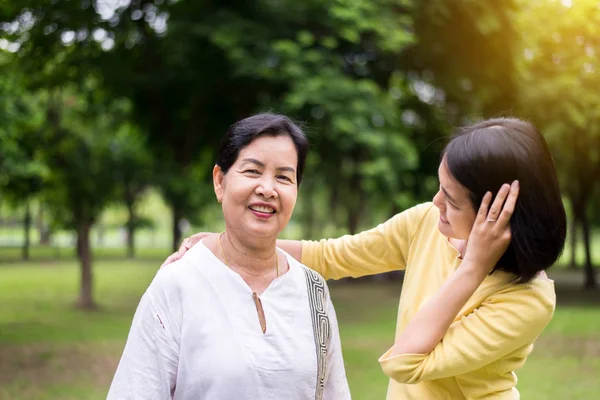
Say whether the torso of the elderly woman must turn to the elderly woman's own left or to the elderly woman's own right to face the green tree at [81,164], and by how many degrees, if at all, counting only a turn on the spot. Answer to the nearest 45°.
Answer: approximately 135° to the elderly woman's own left

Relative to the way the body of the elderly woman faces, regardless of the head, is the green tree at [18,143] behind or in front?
behind

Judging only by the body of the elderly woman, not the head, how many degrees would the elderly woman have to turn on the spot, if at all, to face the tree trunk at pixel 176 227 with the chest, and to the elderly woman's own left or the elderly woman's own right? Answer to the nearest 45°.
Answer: approximately 135° to the elderly woman's own left

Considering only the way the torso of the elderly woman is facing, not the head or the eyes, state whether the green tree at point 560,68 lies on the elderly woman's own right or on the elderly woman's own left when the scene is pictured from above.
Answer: on the elderly woman's own left

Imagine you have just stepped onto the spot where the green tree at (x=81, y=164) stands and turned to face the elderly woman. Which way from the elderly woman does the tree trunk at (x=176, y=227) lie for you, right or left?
left

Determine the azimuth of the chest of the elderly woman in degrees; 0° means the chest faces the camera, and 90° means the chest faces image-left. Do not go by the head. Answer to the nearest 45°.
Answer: approximately 315°
